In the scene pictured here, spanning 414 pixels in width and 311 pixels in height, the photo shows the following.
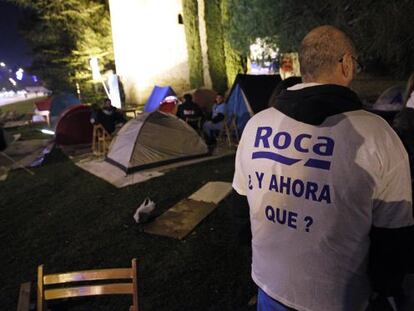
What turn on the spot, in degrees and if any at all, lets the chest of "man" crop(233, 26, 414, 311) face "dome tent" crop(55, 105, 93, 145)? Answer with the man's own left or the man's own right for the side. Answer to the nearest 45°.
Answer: approximately 90° to the man's own left

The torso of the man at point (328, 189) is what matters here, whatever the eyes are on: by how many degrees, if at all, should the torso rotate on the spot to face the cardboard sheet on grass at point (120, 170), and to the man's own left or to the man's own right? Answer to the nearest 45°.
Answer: approximately 90° to the man's own left

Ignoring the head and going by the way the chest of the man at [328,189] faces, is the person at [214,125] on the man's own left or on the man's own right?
on the man's own left

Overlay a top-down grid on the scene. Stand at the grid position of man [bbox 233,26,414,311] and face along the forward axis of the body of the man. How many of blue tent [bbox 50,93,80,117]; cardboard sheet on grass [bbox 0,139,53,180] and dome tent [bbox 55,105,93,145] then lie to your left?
3

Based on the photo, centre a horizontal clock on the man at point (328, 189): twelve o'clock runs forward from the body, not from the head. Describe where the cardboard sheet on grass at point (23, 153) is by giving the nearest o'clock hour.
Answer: The cardboard sheet on grass is roughly at 9 o'clock from the man.

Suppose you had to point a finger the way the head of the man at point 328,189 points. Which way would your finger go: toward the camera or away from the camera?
away from the camera

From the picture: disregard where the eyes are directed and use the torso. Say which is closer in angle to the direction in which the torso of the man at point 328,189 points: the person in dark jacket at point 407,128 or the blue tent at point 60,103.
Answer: the person in dark jacket

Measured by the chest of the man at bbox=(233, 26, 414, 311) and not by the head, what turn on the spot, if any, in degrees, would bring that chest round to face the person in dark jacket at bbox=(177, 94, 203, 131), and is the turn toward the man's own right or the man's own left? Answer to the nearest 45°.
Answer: approximately 45° to the man's own left

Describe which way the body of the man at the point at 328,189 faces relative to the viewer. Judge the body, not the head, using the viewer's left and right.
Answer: facing away from the viewer and to the right of the viewer
